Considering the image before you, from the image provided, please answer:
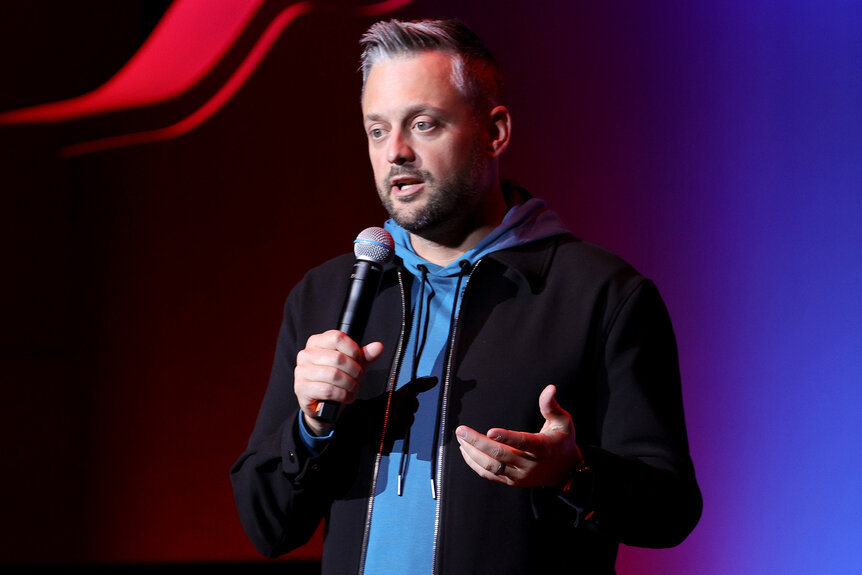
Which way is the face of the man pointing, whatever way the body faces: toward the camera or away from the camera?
toward the camera

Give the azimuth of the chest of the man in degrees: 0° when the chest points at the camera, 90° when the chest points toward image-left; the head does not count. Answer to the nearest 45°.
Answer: approximately 45°
